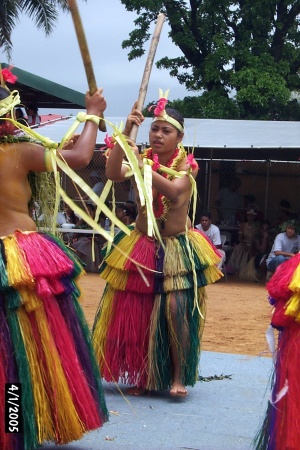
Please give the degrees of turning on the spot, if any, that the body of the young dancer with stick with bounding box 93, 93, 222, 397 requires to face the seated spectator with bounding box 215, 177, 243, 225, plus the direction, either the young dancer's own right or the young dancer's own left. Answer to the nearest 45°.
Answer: approximately 135° to the young dancer's own right

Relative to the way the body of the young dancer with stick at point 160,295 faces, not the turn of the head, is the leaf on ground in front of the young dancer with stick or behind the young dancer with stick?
behind

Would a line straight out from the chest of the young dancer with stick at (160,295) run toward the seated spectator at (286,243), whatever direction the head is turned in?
no

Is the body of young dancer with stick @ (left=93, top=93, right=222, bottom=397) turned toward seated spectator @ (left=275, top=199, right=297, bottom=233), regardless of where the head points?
no

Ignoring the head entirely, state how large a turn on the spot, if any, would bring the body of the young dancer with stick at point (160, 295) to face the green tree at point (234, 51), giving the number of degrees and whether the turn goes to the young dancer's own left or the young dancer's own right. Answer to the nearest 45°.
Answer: approximately 135° to the young dancer's own right

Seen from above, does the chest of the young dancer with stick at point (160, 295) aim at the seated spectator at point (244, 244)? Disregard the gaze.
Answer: no

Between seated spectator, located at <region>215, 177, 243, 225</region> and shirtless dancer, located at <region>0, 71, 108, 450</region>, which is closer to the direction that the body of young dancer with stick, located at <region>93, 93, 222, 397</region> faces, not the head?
the shirtless dancer

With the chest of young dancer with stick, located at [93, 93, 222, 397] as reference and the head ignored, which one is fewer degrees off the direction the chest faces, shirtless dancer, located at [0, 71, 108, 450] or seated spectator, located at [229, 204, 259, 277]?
the shirtless dancer

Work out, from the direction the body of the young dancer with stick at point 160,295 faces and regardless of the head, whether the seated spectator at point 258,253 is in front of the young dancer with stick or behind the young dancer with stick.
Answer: behind

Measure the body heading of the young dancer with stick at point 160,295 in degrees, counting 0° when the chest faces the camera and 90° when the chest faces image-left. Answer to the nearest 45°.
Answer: approximately 45°
